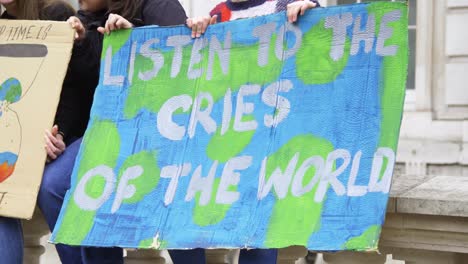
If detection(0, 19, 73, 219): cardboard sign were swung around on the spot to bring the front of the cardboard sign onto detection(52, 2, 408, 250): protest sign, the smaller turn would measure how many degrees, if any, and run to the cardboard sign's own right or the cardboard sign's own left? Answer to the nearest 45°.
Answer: approximately 45° to the cardboard sign's own left

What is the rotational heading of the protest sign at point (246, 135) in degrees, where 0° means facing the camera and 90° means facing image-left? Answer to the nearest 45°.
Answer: approximately 0°

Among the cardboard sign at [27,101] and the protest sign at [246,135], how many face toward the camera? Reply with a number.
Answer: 2
